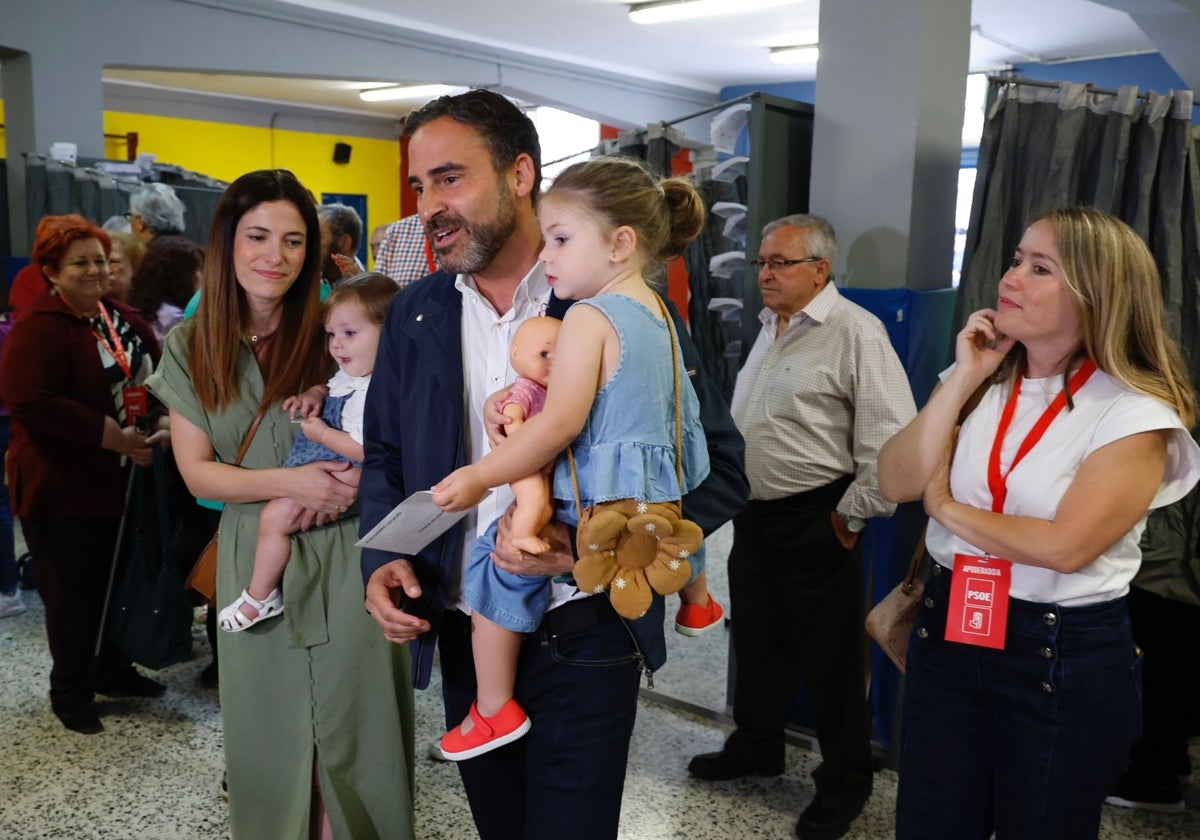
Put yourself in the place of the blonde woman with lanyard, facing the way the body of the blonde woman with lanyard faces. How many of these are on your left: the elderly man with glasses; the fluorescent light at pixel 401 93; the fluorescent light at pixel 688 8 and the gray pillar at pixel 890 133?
0

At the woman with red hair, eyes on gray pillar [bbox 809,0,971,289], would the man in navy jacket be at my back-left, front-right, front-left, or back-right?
front-right

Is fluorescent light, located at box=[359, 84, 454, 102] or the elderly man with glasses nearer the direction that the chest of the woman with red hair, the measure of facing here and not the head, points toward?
the elderly man with glasses

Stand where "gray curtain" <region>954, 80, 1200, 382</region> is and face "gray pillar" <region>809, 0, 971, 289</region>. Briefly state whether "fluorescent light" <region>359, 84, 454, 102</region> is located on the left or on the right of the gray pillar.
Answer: right

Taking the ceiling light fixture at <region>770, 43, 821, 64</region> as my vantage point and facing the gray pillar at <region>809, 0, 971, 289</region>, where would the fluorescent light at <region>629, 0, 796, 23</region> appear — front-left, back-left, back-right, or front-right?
front-right

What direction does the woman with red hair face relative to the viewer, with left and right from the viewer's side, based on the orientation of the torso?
facing the viewer and to the right of the viewer

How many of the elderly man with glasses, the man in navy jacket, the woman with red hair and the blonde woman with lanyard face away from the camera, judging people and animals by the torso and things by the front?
0

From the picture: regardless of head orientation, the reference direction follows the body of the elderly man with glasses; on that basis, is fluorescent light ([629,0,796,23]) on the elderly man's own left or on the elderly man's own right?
on the elderly man's own right

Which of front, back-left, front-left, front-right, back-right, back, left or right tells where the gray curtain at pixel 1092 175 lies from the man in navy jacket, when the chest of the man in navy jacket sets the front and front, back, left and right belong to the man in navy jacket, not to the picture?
back

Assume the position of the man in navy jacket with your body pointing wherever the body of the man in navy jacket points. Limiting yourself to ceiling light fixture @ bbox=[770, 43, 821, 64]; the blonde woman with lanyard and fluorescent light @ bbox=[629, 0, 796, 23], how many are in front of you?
0

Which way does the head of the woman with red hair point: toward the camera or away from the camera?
toward the camera

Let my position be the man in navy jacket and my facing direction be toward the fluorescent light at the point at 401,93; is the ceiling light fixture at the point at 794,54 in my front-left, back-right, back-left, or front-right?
front-right

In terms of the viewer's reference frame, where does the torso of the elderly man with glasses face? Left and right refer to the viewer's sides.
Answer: facing the viewer and to the left of the viewer

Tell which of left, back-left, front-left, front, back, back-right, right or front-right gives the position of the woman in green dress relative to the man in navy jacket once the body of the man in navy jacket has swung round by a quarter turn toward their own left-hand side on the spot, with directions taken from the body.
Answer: back

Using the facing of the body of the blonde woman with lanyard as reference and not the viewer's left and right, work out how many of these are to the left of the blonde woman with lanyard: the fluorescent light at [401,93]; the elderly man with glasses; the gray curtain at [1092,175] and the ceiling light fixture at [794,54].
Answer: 0

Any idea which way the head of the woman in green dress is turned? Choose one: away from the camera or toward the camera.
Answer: toward the camera

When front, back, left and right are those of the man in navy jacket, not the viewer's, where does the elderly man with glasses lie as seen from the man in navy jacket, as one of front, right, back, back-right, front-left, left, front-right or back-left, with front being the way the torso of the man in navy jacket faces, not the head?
back

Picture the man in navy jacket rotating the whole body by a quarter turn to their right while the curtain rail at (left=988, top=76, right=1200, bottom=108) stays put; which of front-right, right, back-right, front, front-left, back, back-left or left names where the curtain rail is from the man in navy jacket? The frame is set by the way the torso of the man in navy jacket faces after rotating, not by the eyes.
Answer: right

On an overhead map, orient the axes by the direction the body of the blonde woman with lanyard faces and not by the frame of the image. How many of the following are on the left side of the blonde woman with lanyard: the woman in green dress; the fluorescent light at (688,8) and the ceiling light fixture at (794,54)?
0

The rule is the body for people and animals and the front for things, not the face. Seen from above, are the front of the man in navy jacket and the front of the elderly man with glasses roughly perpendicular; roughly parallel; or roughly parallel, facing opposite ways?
roughly parallel

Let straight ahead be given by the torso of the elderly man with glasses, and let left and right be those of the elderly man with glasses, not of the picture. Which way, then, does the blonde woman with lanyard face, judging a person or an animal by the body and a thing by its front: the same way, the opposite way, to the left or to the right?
the same way

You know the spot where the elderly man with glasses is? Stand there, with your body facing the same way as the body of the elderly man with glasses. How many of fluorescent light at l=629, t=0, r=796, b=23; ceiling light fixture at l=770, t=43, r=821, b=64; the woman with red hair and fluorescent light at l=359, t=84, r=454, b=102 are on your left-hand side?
0
